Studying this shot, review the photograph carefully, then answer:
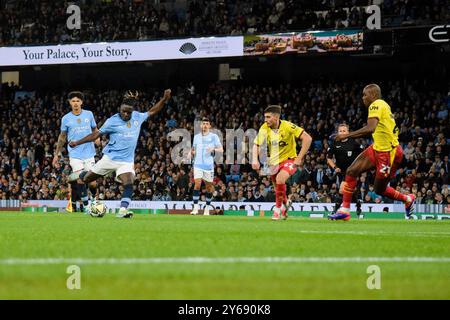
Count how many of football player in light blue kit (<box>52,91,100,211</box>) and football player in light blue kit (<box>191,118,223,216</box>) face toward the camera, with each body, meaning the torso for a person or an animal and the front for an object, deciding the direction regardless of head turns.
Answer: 2

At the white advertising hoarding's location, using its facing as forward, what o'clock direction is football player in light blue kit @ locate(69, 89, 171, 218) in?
The football player in light blue kit is roughly at 12 o'clock from the white advertising hoarding.

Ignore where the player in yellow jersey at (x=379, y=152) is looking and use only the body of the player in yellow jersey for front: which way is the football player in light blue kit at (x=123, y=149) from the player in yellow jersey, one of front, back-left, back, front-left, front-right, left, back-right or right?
front

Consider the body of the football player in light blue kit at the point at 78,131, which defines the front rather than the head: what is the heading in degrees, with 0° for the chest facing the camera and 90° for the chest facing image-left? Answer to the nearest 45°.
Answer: approximately 0°

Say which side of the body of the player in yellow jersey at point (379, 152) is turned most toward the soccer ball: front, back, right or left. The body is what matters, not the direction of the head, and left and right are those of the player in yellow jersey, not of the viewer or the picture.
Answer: front

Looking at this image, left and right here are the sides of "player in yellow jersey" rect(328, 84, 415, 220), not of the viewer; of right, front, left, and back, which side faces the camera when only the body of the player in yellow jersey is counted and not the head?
left

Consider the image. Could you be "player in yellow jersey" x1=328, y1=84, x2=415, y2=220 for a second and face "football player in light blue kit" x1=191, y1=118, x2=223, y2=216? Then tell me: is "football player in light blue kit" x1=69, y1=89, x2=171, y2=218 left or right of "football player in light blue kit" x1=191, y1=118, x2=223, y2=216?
left

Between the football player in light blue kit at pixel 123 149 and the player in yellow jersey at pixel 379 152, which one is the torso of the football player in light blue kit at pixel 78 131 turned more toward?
the football player in light blue kit

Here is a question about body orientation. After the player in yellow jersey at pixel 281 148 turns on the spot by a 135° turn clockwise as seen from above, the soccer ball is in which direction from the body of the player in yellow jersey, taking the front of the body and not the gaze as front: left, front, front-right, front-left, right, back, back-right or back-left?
left

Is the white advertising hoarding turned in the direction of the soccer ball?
yes

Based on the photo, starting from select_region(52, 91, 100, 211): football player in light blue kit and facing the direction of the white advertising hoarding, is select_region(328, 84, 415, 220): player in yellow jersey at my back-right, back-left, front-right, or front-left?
back-right
